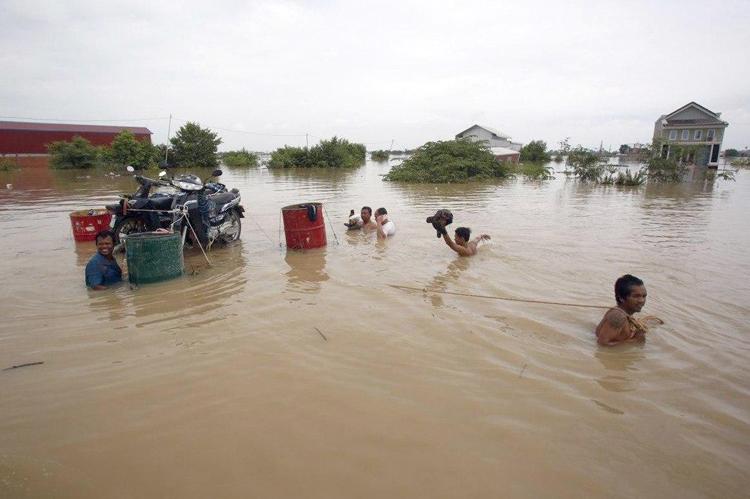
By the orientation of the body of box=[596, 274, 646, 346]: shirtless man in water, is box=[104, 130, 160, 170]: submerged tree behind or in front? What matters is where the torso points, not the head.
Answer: behind

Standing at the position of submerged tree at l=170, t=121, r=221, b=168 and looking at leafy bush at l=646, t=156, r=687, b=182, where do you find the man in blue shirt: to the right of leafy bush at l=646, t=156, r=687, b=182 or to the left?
right

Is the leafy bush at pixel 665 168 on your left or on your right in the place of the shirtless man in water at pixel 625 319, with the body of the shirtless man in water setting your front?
on your left

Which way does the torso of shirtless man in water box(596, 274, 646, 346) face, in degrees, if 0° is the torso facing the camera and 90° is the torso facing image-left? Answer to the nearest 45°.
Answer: approximately 315°

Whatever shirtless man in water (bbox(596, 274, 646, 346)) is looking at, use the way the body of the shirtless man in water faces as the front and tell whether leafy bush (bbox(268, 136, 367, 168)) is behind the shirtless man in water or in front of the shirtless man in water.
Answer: behind
